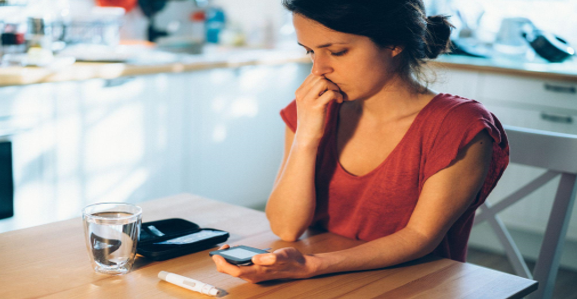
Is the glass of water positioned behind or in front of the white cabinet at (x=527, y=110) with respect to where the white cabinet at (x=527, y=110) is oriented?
in front

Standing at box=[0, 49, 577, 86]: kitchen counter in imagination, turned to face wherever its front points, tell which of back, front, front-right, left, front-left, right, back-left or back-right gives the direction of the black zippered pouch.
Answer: front

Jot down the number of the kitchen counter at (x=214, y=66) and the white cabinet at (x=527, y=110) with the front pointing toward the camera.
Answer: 2

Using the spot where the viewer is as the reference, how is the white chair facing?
facing the viewer and to the left of the viewer

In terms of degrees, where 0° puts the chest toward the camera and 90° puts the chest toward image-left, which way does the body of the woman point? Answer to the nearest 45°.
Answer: approximately 45°

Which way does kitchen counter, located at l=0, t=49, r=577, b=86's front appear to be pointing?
toward the camera

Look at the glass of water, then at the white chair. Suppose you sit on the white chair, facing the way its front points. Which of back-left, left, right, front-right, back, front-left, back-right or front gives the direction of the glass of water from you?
front

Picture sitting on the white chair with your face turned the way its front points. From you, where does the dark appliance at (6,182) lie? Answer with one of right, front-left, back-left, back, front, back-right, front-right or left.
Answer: front-right

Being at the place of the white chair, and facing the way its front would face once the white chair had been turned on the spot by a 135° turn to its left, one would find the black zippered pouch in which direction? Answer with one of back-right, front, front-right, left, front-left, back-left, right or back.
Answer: back-right

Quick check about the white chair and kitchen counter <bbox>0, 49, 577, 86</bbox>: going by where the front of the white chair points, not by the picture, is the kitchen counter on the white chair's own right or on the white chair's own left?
on the white chair's own right

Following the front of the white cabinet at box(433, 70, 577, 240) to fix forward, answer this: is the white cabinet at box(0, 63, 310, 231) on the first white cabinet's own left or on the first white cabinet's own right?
on the first white cabinet's own right

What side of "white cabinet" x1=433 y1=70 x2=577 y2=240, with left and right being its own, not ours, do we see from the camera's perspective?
front

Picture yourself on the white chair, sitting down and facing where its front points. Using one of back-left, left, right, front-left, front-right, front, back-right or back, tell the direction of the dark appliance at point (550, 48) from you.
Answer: back-right

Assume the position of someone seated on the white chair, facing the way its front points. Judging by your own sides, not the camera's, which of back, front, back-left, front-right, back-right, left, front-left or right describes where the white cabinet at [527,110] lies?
back-right

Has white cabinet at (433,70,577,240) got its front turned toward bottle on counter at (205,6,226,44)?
no

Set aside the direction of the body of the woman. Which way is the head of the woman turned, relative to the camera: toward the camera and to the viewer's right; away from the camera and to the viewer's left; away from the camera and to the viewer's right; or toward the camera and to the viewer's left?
toward the camera and to the viewer's left
